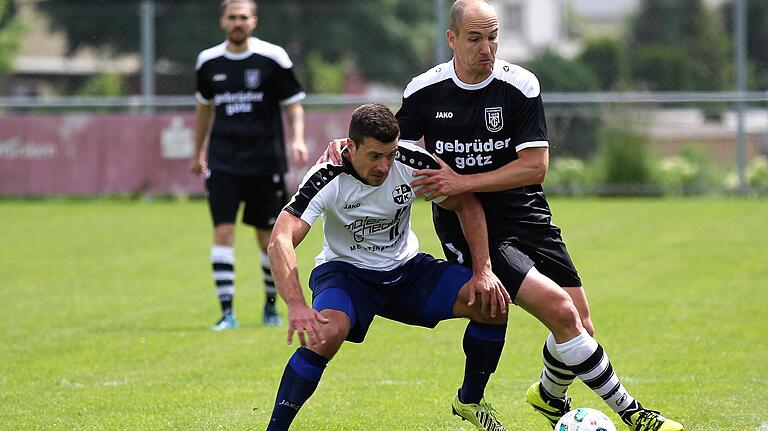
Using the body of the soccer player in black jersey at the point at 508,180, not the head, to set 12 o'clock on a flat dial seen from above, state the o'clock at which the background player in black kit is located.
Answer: The background player in black kit is roughly at 5 o'clock from the soccer player in black jersey.

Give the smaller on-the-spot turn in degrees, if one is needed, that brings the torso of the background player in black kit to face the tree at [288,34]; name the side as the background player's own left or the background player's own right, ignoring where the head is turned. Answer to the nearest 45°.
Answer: approximately 180°

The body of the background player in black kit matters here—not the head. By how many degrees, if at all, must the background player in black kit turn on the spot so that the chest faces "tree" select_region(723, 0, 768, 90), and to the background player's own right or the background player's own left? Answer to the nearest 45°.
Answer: approximately 135° to the background player's own left

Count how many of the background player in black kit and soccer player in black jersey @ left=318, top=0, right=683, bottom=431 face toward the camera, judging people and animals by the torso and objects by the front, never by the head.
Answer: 2

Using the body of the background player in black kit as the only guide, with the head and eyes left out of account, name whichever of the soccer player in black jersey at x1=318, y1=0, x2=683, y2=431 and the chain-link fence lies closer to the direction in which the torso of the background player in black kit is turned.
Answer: the soccer player in black jersey

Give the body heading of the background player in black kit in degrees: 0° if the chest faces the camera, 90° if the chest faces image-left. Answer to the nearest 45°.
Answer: approximately 0°

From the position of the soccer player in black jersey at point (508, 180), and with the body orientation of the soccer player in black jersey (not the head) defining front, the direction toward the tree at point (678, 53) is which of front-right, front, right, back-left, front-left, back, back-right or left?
back

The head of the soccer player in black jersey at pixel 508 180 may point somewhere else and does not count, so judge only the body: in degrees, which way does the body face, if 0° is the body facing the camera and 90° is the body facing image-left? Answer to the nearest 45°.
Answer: approximately 0°

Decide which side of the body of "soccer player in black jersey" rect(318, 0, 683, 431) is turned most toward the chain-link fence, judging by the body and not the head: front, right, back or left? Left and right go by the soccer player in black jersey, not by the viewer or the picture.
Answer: back
